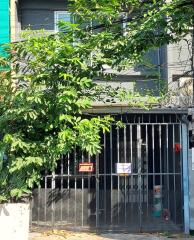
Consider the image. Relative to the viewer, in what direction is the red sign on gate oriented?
toward the camera
